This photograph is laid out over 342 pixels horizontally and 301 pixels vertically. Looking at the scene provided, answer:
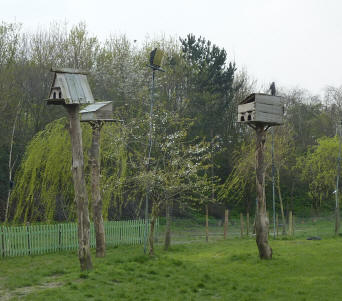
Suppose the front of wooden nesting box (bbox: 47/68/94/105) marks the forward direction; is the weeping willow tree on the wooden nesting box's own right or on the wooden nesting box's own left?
on the wooden nesting box's own right

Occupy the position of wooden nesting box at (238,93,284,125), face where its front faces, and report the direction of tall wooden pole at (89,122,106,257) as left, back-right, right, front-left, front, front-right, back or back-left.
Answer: front-right

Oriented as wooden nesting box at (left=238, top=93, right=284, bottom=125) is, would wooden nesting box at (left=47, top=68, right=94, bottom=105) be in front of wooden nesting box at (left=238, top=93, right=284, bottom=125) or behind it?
in front

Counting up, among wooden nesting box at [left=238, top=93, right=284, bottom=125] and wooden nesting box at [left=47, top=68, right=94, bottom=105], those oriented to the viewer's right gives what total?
0

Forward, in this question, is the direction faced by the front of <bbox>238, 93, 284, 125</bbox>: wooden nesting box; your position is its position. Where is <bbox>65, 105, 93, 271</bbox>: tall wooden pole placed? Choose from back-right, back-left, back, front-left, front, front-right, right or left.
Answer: front

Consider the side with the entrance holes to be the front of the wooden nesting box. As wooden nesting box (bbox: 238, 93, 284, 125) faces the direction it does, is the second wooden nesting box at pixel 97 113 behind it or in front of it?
in front

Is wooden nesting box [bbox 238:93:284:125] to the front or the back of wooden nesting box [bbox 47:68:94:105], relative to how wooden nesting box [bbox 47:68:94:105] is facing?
to the back
